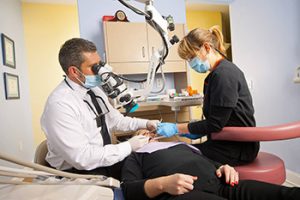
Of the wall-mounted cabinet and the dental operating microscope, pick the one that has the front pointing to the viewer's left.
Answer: the dental operating microscope

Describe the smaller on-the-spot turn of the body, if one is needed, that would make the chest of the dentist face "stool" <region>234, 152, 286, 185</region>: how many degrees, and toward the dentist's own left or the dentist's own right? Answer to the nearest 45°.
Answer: approximately 45° to the dentist's own left

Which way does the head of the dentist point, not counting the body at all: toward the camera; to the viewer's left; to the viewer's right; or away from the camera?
to the viewer's right

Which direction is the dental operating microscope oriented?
to the viewer's left

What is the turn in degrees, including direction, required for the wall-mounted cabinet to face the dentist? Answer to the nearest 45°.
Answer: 0° — it already faces them

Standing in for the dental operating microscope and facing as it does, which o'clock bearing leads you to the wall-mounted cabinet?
The wall-mounted cabinet is roughly at 3 o'clock from the dental operating microscope.

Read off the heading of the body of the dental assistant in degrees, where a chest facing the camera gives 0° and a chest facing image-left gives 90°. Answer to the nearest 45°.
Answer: approximately 90°

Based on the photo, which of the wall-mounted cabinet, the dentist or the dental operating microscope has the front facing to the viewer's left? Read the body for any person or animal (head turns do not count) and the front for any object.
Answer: the dental operating microscope

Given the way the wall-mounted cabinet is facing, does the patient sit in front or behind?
in front

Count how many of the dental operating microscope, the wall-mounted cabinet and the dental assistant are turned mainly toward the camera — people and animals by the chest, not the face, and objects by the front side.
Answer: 1

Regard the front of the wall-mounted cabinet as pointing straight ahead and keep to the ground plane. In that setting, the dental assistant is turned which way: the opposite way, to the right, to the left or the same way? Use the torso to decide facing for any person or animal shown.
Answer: to the right
